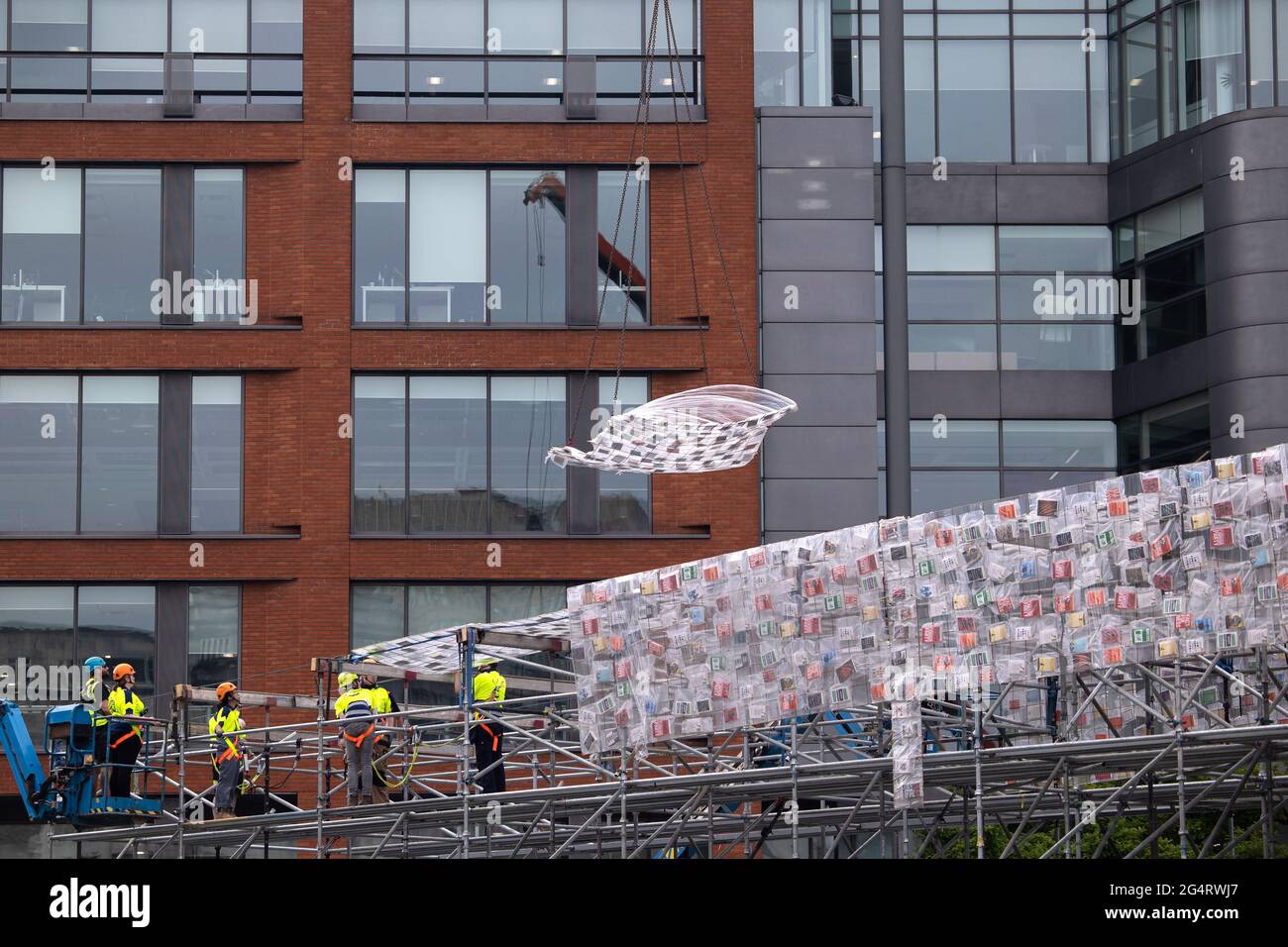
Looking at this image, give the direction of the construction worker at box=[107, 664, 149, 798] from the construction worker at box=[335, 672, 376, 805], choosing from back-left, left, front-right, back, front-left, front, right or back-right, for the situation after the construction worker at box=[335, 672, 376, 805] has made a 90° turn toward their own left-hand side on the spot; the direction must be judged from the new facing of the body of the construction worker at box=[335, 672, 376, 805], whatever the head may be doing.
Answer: front

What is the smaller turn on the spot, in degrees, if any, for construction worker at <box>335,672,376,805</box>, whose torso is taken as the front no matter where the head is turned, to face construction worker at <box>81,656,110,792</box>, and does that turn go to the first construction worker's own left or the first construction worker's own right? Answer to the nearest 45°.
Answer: approximately 90° to the first construction worker's own left

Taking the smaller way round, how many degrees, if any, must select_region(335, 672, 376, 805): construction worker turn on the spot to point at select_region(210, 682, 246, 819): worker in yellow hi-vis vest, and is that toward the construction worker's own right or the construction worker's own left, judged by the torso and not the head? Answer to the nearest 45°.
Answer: approximately 45° to the construction worker's own left

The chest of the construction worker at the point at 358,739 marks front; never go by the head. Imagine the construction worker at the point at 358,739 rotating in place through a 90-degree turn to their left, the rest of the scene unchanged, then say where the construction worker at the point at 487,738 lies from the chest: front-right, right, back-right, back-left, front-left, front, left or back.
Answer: back

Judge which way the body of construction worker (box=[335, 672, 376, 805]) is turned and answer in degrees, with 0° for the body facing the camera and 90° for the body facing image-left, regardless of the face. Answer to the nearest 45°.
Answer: approximately 180°
